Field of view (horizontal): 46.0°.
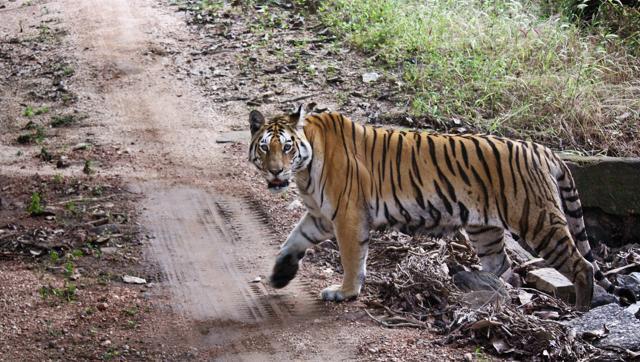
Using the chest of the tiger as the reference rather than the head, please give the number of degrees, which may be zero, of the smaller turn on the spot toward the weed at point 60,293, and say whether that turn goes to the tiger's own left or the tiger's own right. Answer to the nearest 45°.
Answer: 0° — it already faces it

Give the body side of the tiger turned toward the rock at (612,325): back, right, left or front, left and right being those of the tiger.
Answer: back

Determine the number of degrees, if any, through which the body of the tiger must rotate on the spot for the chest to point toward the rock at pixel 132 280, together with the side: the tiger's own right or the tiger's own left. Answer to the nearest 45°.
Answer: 0° — it already faces it

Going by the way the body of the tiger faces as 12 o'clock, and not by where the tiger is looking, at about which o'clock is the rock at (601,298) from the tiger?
The rock is roughly at 6 o'clock from the tiger.

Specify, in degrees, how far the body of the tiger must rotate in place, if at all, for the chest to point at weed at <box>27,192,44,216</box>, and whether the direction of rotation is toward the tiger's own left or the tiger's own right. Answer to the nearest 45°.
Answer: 0° — it already faces it

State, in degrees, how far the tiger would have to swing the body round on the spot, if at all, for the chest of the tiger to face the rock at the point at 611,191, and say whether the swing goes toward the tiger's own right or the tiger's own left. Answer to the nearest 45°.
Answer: approximately 135° to the tiger's own right

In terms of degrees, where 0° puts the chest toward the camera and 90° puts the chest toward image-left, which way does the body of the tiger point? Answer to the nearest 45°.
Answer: approximately 90°

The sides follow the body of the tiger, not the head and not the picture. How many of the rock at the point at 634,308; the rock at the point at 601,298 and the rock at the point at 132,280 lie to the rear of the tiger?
2
